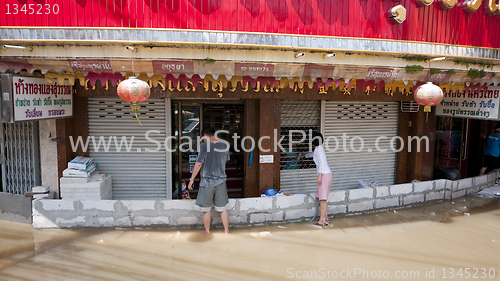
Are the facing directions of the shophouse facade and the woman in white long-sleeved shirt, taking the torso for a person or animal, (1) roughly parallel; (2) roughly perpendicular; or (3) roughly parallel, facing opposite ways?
roughly perpendicular

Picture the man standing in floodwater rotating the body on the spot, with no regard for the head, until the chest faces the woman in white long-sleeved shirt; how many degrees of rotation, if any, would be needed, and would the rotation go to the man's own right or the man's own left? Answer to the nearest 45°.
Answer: approximately 135° to the man's own right

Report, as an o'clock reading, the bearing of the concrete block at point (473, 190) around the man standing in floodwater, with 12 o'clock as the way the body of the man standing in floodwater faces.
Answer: The concrete block is roughly at 2 o'clock from the man standing in floodwater.

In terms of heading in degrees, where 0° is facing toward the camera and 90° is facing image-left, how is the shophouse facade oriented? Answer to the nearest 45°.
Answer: approximately 0°

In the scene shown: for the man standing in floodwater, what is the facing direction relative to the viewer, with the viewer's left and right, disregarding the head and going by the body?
facing away from the viewer and to the left of the viewer

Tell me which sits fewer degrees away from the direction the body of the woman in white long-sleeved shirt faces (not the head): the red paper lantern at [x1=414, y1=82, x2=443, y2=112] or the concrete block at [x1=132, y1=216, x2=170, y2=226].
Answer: the concrete block

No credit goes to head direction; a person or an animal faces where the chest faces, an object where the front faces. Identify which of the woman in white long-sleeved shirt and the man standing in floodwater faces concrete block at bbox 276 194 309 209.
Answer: the woman in white long-sleeved shirt

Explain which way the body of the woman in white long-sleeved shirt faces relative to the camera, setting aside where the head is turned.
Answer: to the viewer's left
